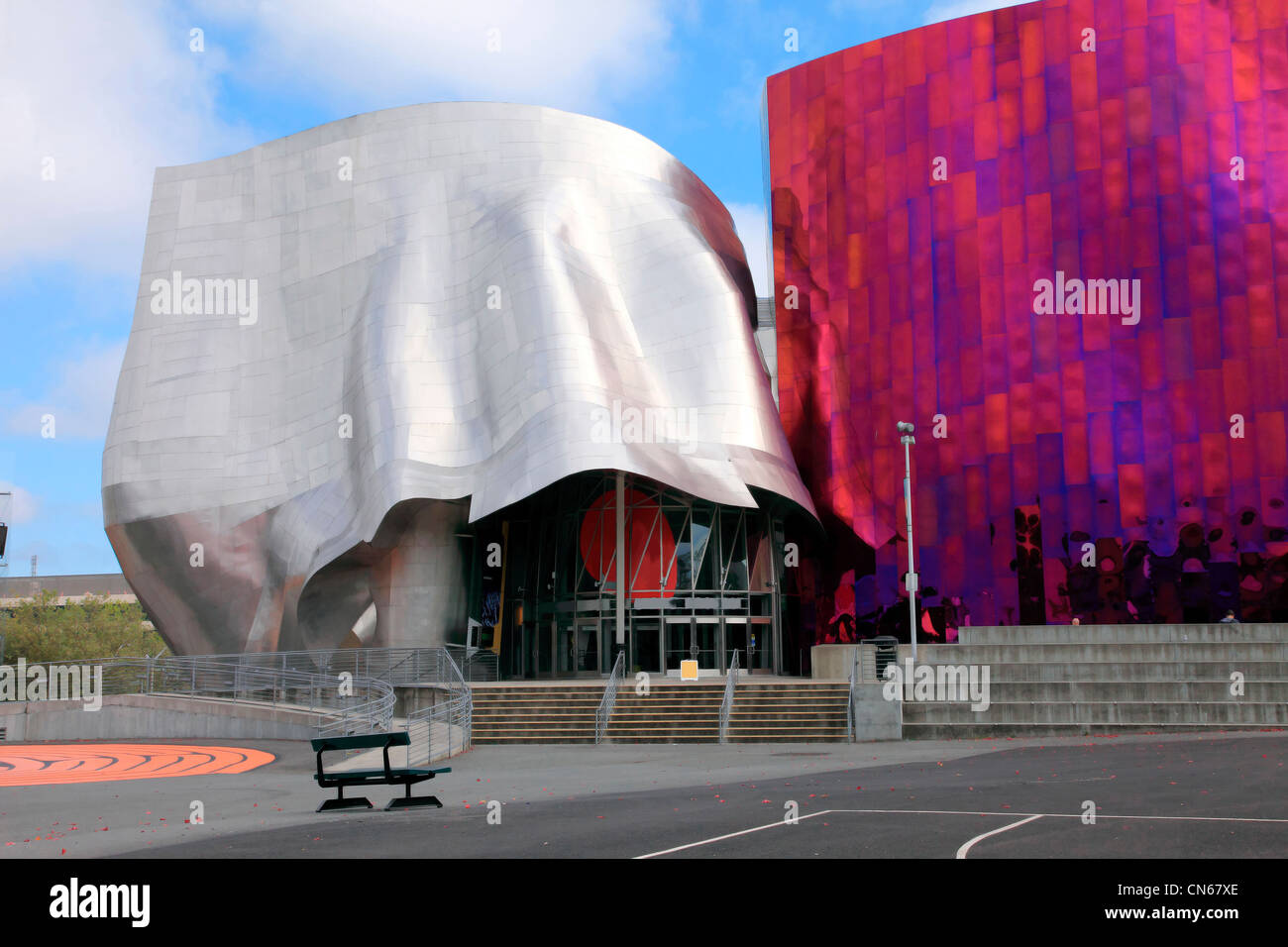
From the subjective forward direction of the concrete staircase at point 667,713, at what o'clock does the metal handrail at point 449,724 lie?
The metal handrail is roughly at 2 o'clock from the concrete staircase.

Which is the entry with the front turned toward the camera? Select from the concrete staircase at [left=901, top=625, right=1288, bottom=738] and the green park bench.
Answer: the concrete staircase

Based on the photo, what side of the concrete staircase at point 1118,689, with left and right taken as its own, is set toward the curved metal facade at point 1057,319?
back

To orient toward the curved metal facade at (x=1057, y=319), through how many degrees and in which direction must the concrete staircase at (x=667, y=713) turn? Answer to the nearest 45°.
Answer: approximately 135° to its left

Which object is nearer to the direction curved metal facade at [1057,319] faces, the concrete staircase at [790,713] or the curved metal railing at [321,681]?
the concrete staircase

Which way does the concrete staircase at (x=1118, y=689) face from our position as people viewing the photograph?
facing the viewer

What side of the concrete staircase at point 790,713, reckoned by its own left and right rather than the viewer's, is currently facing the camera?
front

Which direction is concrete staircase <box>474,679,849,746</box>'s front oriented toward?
toward the camera

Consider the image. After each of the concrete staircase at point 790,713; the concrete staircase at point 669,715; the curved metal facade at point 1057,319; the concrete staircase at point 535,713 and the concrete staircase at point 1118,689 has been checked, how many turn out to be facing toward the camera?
5

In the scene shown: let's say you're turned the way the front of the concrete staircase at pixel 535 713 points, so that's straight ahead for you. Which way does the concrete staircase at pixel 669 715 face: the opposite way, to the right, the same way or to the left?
the same way

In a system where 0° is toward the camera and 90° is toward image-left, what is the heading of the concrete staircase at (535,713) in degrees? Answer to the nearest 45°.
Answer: approximately 0°

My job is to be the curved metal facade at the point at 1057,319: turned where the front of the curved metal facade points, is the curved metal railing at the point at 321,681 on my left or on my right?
on my right

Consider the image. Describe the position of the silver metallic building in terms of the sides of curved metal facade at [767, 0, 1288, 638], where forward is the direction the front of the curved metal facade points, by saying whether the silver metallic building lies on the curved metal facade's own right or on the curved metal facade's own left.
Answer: on the curved metal facade's own right

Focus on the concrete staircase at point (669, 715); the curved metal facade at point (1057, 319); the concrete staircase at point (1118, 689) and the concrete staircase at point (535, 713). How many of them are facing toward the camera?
4
